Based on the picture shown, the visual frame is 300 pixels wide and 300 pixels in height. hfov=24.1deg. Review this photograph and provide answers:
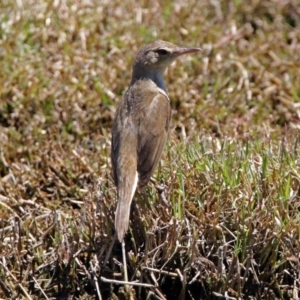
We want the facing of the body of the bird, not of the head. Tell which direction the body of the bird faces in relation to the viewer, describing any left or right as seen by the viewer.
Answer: facing away from the viewer and to the right of the viewer

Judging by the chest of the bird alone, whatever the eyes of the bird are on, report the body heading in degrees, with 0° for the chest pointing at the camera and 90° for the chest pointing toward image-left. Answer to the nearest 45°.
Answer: approximately 225°
